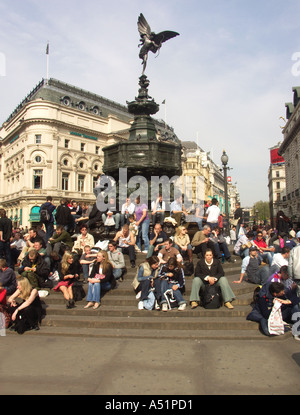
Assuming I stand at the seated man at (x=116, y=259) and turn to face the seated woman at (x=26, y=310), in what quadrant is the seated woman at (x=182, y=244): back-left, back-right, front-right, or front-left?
back-left

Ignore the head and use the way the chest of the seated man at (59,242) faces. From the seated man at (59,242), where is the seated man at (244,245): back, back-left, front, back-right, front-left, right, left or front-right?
back-left

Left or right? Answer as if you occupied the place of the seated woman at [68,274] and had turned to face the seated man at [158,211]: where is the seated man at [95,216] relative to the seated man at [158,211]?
left

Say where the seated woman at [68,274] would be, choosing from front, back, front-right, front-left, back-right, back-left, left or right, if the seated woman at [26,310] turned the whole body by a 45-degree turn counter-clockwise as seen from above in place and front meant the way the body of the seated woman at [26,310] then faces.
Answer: back-left

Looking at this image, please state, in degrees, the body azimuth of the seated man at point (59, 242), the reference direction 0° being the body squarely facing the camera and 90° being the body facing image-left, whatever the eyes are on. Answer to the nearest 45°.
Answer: approximately 45°

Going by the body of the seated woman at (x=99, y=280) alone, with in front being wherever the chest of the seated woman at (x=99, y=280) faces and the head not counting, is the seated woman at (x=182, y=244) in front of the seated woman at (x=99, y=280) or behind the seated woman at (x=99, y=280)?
behind

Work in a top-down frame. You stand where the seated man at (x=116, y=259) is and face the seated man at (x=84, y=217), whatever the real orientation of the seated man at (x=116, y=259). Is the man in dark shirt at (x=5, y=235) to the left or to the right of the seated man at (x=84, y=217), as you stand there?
left

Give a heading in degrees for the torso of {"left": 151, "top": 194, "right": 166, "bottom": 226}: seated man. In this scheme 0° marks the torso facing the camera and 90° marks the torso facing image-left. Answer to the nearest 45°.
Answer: approximately 0°

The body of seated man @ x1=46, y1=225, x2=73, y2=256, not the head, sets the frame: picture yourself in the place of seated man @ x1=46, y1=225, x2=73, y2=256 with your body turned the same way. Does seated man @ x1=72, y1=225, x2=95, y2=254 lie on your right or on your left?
on your left

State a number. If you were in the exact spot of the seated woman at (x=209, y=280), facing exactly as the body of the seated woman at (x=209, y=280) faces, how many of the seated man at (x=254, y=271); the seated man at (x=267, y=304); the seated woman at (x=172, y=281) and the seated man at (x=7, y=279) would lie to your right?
2

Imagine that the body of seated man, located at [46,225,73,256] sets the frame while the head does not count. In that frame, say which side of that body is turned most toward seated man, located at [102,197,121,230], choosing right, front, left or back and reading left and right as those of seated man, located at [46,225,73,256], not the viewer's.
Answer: back

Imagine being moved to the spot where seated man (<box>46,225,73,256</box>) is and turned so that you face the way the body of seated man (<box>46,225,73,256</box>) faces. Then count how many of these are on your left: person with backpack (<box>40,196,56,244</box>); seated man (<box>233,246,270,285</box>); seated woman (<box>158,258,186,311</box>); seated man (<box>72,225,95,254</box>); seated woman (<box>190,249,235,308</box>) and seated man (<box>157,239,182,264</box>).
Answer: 5

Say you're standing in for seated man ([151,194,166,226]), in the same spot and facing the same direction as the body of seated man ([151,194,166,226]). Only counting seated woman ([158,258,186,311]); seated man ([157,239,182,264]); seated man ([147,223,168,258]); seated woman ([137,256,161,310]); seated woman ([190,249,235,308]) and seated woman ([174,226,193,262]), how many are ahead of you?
6

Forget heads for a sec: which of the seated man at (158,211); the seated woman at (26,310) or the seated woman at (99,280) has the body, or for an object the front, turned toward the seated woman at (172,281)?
the seated man
